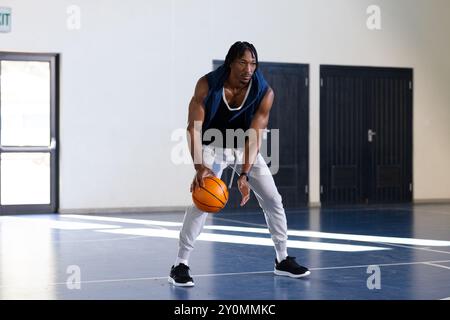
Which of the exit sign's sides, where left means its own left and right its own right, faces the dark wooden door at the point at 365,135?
left

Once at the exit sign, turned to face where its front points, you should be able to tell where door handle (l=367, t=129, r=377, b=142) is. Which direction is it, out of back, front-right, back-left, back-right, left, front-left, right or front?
left

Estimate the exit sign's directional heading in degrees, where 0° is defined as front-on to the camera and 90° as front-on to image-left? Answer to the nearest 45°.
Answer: approximately 0°

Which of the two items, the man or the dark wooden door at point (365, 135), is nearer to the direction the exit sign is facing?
the man

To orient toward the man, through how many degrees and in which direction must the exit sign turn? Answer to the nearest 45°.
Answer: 0° — it already faces them
